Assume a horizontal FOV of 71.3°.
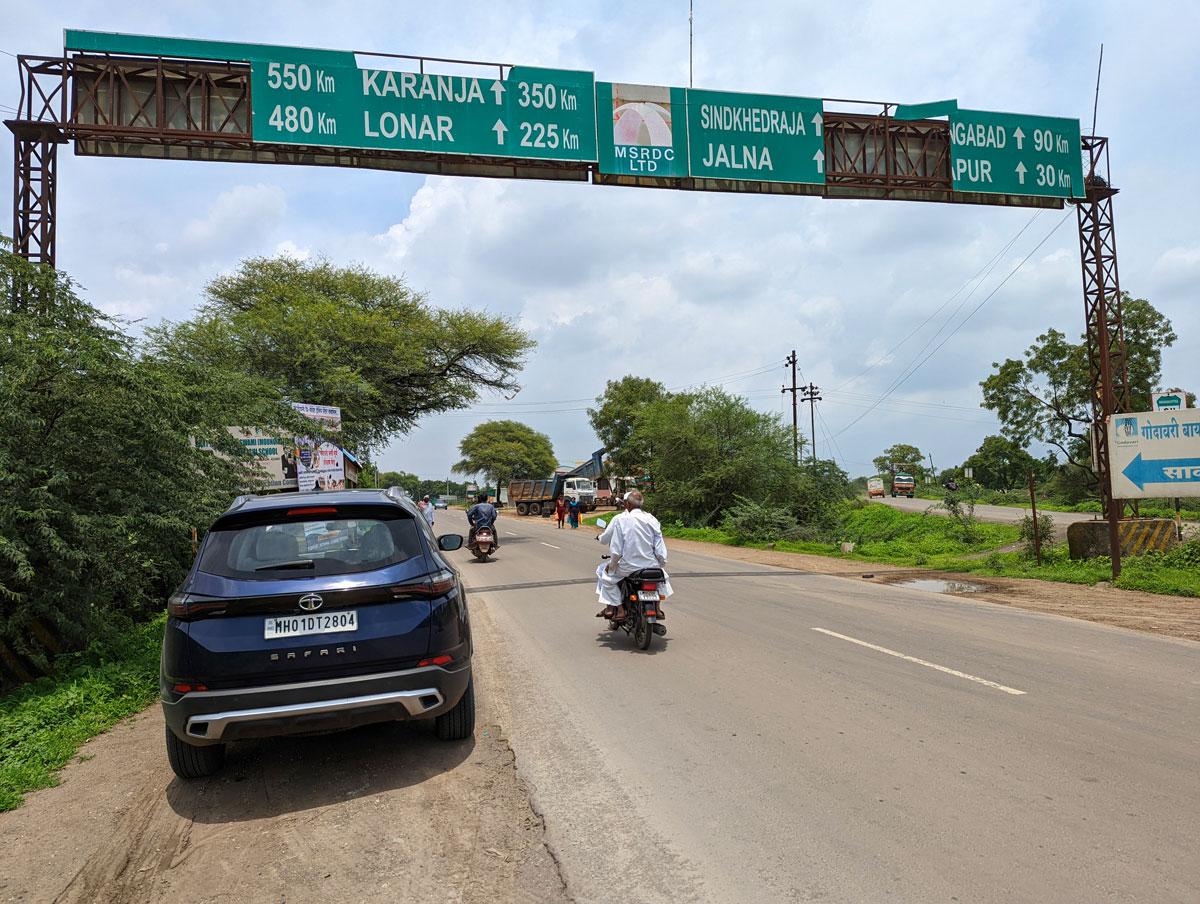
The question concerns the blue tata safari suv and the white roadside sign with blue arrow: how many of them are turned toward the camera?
1

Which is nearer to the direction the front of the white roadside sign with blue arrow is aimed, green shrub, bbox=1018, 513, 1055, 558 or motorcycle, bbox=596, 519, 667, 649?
the motorcycle

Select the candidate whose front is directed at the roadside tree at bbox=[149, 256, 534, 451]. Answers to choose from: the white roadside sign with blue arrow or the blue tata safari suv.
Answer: the blue tata safari suv

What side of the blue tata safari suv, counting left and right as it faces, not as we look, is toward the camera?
back

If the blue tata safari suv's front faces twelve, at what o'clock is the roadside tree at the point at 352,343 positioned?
The roadside tree is roughly at 12 o'clock from the blue tata safari suv.

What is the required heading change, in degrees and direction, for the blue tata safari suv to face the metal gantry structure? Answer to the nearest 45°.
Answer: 0° — it already faces it

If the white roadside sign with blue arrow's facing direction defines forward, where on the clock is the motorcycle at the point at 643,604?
The motorcycle is roughly at 1 o'clock from the white roadside sign with blue arrow.
